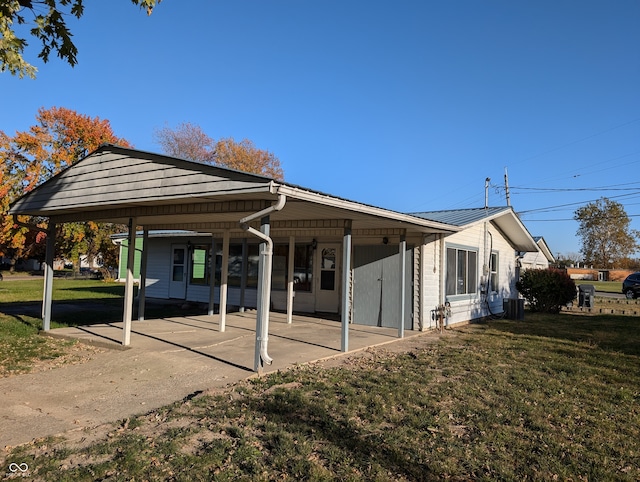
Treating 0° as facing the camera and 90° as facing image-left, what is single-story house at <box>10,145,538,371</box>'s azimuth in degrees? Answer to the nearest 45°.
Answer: approximately 45°

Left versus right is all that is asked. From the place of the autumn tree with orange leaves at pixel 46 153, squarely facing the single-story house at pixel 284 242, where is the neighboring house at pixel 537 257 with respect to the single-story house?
left

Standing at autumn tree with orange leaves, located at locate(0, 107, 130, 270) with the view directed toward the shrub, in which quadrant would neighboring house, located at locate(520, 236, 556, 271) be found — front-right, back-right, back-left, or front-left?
front-left

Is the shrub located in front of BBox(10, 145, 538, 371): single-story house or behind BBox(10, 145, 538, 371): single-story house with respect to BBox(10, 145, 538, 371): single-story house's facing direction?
behind

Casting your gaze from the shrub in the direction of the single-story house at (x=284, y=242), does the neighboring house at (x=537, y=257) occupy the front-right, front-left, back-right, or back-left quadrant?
back-right

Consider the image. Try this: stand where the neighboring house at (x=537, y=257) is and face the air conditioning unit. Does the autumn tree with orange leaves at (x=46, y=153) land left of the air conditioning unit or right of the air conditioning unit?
right

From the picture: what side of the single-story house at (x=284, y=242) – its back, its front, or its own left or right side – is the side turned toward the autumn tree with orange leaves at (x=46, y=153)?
right

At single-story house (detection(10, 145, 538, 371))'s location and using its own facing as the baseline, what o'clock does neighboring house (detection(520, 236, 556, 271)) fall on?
The neighboring house is roughly at 6 o'clock from the single-story house.

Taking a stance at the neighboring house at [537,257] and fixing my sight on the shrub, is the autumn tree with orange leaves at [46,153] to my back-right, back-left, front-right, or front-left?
front-right

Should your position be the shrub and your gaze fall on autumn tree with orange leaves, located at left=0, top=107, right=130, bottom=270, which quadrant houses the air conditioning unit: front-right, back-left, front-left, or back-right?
front-left

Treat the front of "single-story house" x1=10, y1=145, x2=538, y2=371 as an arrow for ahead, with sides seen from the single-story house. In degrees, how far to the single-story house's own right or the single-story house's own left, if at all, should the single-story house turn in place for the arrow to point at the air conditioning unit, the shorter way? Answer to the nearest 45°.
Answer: approximately 135° to the single-story house's own left

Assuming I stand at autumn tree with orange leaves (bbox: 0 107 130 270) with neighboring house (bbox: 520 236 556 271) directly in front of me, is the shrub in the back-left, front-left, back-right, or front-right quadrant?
front-right
